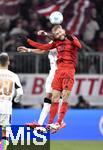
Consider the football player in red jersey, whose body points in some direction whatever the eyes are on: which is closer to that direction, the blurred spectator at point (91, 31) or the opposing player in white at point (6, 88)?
the opposing player in white

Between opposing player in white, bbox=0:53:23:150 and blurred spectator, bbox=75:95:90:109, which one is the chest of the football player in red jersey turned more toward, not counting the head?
the opposing player in white

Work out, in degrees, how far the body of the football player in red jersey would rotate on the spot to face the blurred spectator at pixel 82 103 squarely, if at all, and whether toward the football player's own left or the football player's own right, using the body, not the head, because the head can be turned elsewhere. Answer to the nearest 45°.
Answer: approximately 180°

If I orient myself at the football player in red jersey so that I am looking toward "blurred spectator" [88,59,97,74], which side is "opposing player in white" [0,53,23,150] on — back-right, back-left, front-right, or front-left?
back-left

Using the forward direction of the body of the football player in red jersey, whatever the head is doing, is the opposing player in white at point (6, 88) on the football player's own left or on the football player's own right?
on the football player's own right

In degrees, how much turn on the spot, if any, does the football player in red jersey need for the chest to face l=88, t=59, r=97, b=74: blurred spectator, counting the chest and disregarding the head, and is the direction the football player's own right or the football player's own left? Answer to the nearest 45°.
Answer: approximately 180°

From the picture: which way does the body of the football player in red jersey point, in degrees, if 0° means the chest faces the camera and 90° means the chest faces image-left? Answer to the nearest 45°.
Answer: approximately 0°

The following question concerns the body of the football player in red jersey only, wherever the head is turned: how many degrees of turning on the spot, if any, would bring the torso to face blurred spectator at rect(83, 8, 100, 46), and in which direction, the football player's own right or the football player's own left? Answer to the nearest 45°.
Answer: approximately 180°
